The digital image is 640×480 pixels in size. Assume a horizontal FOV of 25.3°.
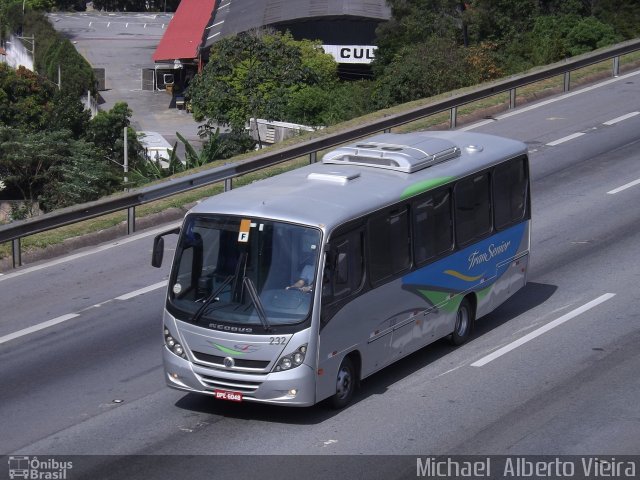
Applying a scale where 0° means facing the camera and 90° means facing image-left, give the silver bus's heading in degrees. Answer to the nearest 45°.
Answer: approximately 45°

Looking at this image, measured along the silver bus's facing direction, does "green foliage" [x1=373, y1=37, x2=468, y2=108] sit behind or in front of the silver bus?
behind

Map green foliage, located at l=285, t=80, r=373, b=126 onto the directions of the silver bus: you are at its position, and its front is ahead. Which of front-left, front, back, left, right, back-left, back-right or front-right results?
back-right

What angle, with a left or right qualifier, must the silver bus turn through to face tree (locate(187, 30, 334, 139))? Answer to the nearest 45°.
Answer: approximately 135° to its right

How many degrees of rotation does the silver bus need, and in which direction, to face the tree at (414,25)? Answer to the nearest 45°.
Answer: approximately 135° to its right

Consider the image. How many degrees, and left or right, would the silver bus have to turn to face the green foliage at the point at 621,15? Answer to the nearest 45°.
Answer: approximately 135° to its right

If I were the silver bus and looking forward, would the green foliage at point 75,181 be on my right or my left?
on my right
